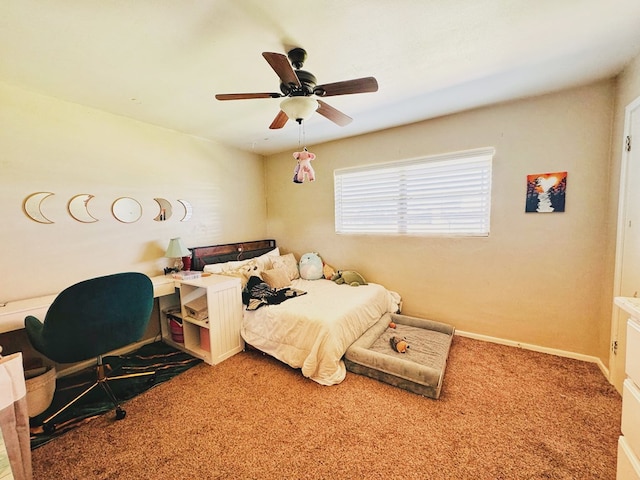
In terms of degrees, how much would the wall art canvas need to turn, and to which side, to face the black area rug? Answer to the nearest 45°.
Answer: approximately 45° to its right

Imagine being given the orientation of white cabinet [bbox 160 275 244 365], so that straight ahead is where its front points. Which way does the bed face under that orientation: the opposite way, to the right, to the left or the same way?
to the left

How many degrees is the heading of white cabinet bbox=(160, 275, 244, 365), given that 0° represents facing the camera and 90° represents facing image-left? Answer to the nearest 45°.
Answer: approximately 45°

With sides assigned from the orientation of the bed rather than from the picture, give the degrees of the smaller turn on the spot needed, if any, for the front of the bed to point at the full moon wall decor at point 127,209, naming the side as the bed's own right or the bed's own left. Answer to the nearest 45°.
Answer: approximately 135° to the bed's own right

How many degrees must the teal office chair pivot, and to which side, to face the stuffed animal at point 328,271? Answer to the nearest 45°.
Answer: approximately 135° to its right

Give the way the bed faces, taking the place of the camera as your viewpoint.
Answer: facing the viewer and to the right of the viewer

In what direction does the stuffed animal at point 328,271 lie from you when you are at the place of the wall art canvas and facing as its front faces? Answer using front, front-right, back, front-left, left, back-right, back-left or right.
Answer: right

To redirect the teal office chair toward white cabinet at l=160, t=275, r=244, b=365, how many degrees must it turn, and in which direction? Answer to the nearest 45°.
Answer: approximately 90° to its right

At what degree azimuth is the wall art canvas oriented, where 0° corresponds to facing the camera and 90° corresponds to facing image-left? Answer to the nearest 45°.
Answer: approximately 0°

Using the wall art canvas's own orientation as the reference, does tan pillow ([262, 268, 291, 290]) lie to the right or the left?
on its right

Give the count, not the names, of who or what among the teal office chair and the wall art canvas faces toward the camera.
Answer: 1

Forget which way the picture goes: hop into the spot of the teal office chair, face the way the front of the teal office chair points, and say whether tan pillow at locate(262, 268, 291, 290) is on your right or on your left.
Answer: on your right

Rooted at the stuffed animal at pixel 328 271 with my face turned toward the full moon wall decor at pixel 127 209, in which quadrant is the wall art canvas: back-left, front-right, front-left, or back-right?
back-left
